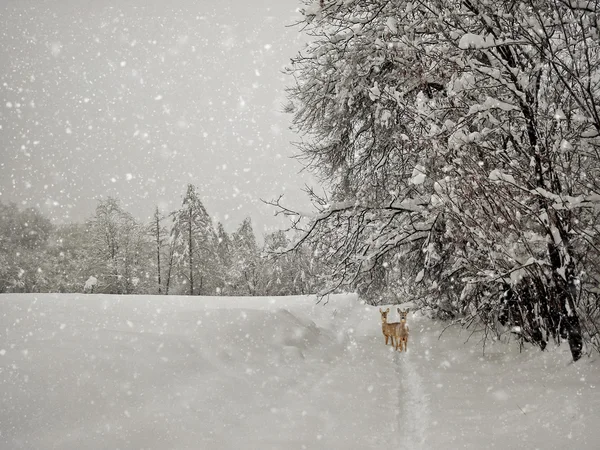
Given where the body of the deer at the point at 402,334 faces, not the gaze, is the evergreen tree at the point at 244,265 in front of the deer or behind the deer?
behind

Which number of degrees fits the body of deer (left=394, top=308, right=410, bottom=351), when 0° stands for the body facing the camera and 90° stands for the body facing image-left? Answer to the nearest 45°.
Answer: approximately 0°

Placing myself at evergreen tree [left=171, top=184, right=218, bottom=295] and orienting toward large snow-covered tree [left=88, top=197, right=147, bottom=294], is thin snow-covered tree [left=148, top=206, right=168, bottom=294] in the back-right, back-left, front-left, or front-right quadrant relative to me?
front-right

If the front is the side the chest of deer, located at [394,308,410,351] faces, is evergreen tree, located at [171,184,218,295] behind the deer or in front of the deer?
behind

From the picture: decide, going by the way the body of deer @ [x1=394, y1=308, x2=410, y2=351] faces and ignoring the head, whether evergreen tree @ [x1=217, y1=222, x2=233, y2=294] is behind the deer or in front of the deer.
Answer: behind
